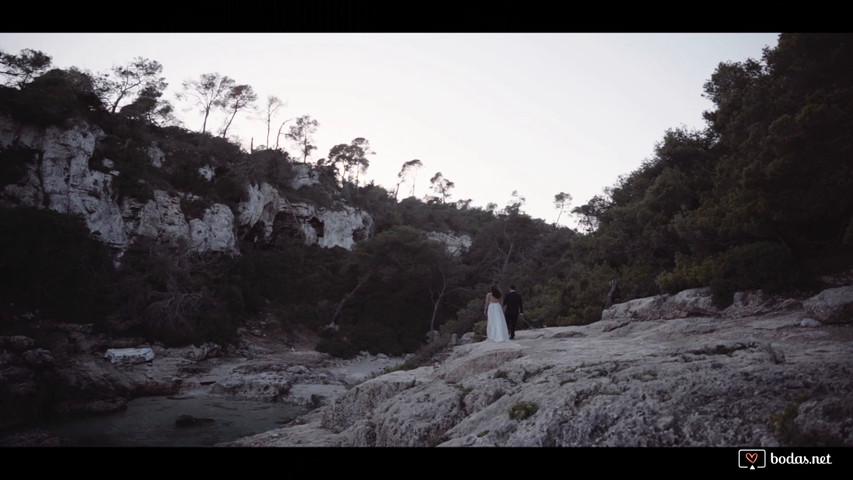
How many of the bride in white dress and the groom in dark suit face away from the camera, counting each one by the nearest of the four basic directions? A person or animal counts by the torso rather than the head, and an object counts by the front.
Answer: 2

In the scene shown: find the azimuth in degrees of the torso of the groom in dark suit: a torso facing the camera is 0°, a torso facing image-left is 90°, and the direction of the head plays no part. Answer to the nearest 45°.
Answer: approximately 180°

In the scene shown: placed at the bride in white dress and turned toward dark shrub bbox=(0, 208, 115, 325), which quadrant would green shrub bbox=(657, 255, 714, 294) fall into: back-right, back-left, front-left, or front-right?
back-right

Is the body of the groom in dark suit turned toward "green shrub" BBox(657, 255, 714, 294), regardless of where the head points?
no

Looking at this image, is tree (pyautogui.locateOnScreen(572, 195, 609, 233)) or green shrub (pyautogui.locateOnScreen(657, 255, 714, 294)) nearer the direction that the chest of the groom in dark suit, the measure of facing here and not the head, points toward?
the tree

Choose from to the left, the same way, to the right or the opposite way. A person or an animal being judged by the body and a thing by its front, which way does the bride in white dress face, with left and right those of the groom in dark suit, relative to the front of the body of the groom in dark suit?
the same way

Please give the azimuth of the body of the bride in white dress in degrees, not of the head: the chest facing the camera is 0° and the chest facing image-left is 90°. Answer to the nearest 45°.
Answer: approximately 180°

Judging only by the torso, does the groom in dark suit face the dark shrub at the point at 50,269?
no

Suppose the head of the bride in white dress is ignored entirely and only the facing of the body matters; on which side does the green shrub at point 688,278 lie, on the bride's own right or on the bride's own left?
on the bride's own right

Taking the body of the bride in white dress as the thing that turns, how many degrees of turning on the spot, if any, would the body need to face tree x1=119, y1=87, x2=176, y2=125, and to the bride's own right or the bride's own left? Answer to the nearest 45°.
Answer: approximately 45° to the bride's own left

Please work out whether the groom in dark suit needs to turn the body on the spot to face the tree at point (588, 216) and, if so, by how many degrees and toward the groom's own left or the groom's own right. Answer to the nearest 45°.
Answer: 0° — they already face it

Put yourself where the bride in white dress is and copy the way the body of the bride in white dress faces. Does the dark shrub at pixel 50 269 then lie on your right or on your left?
on your left
